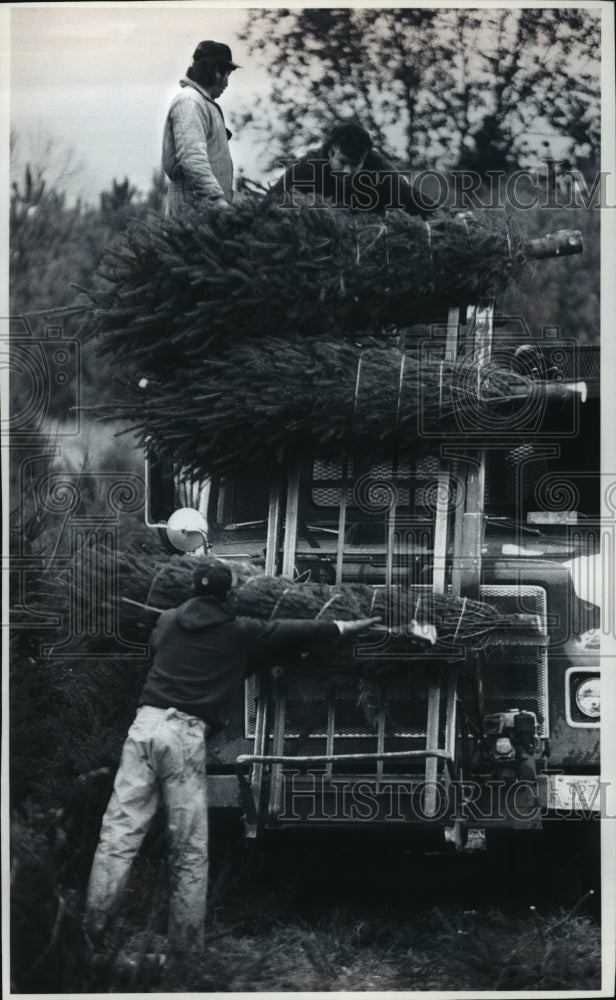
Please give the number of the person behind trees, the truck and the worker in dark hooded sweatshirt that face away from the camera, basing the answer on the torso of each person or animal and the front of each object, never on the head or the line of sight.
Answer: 1

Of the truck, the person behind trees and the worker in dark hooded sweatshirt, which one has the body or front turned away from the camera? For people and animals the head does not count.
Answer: the worker in dark hooded sweatshirt

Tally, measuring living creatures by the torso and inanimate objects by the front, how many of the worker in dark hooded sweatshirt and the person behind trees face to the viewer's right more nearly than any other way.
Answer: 0

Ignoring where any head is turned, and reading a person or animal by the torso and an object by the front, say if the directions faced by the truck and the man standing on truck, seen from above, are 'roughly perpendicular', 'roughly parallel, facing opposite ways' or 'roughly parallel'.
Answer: roughly perpendicular

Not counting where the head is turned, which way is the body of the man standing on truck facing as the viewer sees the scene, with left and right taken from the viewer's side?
facing to the right of the viewer

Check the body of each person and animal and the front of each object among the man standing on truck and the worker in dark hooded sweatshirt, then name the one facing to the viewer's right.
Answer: the man standing on truck

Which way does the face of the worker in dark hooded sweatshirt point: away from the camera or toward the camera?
away from the camera

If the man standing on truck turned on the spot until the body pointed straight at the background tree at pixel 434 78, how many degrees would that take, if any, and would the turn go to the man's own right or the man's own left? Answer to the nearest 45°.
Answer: approximately 90° to the man's own left

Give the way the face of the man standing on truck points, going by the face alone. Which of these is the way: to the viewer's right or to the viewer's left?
to the viewer's right

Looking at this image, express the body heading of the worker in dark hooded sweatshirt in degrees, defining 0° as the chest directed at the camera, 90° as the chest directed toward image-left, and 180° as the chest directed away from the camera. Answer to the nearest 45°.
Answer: approximately 180°

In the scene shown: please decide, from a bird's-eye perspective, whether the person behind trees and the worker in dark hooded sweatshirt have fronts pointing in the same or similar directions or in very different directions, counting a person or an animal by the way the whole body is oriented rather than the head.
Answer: very different directions
